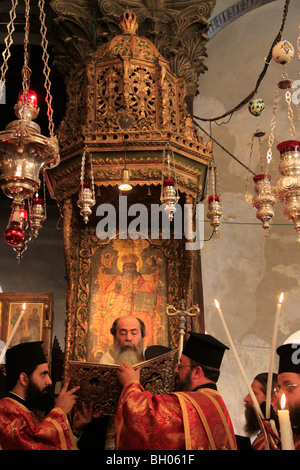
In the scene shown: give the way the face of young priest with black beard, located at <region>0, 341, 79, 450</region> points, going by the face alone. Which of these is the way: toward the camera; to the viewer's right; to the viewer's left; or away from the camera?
to the viewer's right

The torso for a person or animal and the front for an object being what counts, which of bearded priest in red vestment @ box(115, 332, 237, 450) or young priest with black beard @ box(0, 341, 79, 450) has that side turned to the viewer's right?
the young priest with black beard

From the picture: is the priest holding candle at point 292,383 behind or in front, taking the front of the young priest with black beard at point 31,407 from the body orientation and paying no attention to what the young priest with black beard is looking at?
in front

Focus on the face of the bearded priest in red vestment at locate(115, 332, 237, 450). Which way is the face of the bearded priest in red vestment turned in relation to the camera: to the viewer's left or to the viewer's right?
to the viewer's left

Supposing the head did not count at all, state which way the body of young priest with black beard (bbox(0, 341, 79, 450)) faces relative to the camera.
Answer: to the viewer's right

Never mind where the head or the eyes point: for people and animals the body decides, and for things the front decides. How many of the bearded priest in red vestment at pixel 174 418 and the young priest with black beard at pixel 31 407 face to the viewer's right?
1
